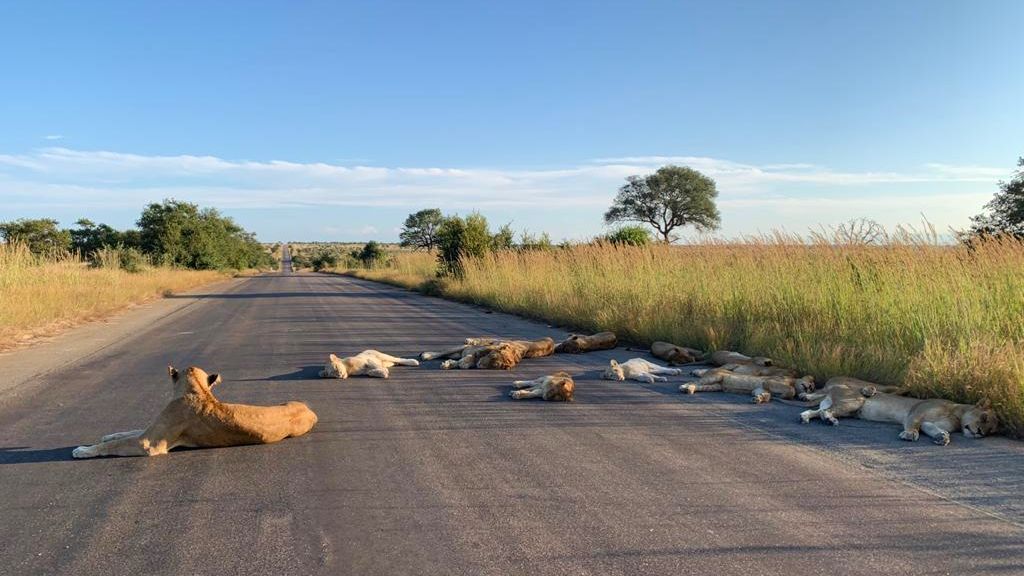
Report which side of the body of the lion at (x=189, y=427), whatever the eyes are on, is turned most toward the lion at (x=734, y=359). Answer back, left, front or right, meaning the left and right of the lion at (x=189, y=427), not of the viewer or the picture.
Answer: back

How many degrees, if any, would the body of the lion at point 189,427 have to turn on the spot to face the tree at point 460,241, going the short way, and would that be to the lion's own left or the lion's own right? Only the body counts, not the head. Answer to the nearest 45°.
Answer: approximately 135° to the lion's own right

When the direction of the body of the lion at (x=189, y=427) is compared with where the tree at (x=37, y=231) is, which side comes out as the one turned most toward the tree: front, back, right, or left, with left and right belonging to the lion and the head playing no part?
right

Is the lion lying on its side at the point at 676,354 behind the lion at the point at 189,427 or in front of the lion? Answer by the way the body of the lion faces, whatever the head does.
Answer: behind

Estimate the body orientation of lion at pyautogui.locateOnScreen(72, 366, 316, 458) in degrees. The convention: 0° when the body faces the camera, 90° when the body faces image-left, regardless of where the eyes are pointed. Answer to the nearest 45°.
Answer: approximately 90°

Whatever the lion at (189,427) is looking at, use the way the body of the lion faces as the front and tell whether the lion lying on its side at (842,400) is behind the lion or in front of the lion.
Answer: behind

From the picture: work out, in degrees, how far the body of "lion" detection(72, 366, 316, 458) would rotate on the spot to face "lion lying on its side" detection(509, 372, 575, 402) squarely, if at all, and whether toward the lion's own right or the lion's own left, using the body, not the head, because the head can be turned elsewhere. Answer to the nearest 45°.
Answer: approximately 180°

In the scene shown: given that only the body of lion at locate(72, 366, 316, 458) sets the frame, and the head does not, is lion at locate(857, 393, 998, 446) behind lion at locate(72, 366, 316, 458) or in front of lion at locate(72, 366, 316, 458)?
behind

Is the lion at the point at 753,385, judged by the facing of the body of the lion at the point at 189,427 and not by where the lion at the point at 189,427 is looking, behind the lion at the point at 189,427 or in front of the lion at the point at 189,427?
behind

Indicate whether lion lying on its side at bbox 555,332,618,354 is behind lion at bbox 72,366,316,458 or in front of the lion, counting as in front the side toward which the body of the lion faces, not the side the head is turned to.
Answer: behind

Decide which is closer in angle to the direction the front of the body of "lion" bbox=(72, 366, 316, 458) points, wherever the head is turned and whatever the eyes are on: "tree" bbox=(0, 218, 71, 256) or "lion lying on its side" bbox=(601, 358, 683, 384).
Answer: the tree

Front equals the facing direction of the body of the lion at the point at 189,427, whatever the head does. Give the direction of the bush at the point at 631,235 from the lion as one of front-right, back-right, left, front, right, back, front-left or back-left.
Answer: back-right
